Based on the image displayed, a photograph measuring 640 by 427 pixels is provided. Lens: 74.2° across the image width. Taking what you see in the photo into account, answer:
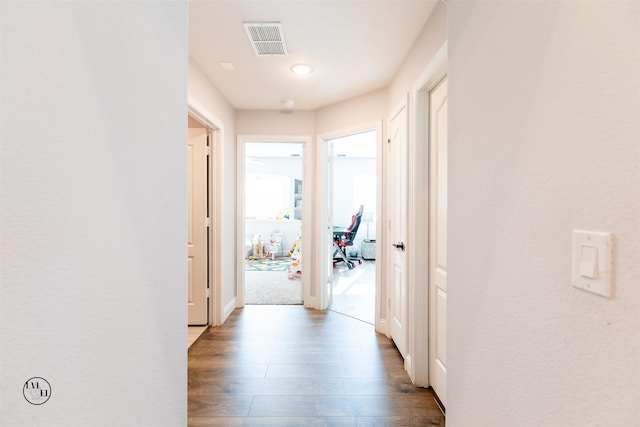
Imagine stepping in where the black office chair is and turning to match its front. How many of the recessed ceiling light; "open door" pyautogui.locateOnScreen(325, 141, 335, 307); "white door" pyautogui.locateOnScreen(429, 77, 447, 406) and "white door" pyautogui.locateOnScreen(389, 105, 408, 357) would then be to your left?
4

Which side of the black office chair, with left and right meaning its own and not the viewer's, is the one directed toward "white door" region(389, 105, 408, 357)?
left

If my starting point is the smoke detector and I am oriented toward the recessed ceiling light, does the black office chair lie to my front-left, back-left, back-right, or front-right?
back-left

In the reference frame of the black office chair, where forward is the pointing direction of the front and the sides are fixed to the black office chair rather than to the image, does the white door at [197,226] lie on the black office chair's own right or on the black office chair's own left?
on the black office chair's own left

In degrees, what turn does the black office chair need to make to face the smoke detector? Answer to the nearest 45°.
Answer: approximately 90° to its left

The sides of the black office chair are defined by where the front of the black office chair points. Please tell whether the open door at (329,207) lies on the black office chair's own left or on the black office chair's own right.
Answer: on the black office chair's own left

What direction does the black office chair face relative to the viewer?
to the viewer's left

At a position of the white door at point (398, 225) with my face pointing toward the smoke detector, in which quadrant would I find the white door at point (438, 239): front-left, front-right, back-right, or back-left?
back-left

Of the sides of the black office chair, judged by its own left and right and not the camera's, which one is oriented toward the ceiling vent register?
left
